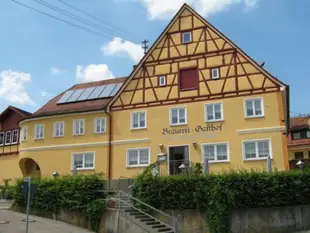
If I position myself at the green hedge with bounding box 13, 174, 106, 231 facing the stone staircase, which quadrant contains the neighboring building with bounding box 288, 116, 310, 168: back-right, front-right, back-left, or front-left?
front-left

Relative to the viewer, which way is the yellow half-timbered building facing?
toward the camera

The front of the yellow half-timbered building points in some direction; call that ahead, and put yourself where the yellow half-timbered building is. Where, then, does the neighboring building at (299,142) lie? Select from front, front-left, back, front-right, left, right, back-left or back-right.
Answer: back-left

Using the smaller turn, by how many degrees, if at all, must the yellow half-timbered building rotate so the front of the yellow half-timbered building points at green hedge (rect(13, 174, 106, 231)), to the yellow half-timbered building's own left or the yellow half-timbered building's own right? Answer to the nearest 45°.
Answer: approximately 45° to the yellow half-timbered building's own right

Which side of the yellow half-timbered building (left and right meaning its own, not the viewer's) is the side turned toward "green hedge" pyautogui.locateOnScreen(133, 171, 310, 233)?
front

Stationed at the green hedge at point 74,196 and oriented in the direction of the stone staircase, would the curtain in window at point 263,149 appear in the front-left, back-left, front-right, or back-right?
front-left

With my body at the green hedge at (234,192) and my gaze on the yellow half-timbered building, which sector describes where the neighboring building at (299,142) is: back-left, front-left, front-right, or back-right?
front-right
